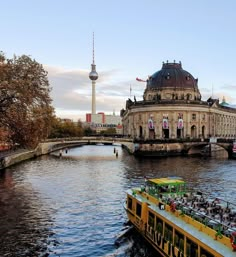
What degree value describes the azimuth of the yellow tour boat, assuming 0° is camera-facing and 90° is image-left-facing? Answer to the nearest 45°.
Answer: approximately 135°
